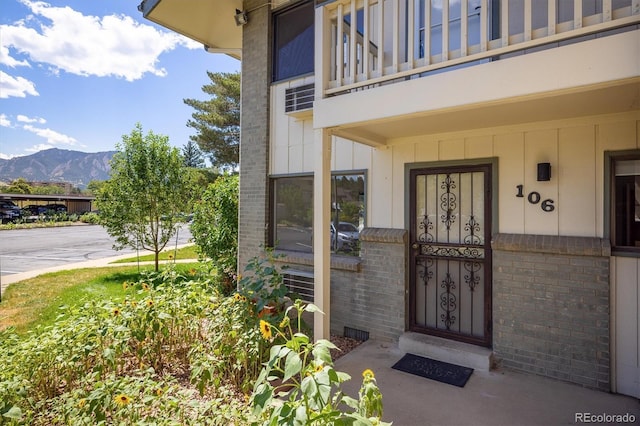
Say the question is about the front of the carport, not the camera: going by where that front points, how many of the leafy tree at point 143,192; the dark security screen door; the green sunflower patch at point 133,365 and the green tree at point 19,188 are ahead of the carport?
3

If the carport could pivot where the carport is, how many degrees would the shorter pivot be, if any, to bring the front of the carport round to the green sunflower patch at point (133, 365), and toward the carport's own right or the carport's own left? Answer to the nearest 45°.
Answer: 0° — it already faces it

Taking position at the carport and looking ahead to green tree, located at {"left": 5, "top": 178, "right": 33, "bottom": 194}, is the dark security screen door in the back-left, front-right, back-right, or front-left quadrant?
back-left

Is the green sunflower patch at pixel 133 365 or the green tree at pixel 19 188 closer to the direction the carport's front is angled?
the green sunflower patch

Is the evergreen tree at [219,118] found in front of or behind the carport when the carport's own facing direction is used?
in front

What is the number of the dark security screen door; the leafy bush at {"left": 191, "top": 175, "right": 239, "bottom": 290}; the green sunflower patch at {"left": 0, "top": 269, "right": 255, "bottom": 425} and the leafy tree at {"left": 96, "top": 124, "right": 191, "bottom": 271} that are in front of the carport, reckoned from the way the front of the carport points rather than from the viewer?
4

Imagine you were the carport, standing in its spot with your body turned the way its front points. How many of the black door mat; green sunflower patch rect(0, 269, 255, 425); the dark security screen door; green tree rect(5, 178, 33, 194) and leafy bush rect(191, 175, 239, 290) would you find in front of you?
4

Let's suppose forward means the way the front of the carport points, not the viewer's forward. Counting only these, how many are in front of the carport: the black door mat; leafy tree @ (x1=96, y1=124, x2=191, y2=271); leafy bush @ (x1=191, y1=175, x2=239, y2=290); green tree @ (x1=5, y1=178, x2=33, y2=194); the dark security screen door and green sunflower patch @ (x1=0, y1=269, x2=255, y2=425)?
5

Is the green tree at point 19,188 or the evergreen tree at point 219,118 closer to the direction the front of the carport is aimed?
the evergreen tree

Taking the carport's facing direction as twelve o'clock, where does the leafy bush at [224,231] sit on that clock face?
The leafy bush is roughly at 12 o'clock from the carport.

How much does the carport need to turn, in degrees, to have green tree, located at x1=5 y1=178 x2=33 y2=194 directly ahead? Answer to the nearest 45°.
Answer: approximately 135° to its right

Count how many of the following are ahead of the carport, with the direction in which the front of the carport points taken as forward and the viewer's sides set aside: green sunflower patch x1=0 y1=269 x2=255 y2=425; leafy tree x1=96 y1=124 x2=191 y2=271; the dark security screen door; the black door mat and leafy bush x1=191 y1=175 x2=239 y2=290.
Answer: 5

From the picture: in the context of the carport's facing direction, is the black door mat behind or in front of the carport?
in front

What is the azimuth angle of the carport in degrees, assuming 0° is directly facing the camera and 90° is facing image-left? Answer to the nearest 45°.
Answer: approximately 0°
